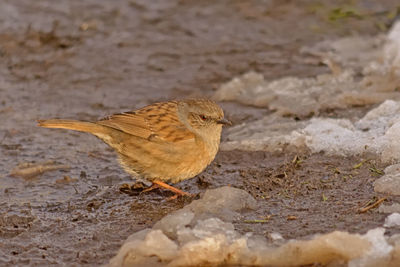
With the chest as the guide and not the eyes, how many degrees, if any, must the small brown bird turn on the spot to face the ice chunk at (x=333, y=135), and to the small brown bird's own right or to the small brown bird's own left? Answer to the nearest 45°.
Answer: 0° — it already faces it

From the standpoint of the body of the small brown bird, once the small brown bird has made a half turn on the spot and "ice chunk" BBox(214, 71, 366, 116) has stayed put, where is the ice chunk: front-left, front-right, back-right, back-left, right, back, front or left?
back-right

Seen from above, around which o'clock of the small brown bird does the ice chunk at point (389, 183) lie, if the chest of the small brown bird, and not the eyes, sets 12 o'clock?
The ice chunk is roughly at 1 o'clock from the small brown bird.

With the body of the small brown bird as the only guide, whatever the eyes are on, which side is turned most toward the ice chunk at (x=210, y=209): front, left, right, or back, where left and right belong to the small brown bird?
right

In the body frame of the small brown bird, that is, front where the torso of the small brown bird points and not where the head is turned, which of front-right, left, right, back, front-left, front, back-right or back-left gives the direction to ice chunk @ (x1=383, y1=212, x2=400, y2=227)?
front-right

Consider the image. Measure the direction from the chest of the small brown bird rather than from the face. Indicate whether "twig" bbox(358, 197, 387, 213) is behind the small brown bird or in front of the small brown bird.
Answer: in front

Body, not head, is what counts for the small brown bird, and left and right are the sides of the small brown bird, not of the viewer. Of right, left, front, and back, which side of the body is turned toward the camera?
right

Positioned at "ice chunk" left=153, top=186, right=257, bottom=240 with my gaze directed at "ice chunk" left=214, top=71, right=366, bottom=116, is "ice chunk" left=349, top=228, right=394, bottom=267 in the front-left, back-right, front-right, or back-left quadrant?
back-right

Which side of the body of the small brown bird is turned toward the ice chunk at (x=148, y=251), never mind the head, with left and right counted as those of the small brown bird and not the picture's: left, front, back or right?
right

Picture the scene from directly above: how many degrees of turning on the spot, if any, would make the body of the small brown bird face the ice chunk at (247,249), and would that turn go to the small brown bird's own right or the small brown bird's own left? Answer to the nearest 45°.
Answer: approximately 90° to the small brown bird's own right

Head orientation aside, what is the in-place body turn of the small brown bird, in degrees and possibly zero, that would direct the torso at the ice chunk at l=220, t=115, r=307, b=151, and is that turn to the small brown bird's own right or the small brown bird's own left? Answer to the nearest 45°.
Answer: approximately 45° to the small brown bird's own left

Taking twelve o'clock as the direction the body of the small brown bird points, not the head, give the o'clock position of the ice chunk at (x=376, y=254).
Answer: The ice chunk is roughly at 2 o'clock from the small brown bird.
